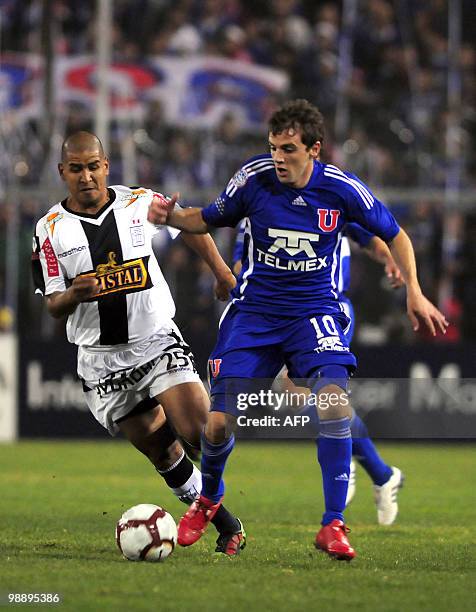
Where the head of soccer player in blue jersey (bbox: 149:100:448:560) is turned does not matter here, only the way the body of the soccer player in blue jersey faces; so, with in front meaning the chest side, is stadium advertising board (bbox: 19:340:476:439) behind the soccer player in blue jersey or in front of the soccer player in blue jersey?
behind

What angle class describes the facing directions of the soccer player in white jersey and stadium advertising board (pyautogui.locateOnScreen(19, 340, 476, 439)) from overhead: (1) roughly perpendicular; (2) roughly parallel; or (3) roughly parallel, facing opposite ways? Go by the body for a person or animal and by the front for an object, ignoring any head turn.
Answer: roughly parallel

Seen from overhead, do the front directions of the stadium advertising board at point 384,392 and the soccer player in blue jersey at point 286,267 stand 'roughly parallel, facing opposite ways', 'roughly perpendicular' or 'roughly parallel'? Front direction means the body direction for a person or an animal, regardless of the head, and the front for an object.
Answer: roughly parallel

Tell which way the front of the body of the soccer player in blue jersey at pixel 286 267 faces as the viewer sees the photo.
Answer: toward the camera

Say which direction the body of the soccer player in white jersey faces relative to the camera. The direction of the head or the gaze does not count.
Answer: toward the camera

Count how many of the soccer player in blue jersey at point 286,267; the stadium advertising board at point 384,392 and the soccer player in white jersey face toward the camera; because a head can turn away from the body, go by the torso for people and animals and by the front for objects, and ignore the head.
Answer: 3

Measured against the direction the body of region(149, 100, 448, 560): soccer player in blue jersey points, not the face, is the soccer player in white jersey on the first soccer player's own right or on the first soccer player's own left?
on the first soccer player's own right

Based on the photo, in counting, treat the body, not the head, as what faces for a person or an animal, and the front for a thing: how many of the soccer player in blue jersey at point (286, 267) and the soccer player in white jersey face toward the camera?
2

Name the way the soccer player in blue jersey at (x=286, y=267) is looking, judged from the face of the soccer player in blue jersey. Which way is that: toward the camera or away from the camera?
toward the camera

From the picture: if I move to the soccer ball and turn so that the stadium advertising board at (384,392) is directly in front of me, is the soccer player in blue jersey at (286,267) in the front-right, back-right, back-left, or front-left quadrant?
front-right

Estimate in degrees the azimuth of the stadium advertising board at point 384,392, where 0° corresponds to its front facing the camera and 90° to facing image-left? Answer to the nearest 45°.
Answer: approximately 0°

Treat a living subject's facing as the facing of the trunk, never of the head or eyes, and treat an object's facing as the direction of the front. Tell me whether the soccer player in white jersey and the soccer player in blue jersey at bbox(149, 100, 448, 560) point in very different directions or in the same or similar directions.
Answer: same or similar directions
